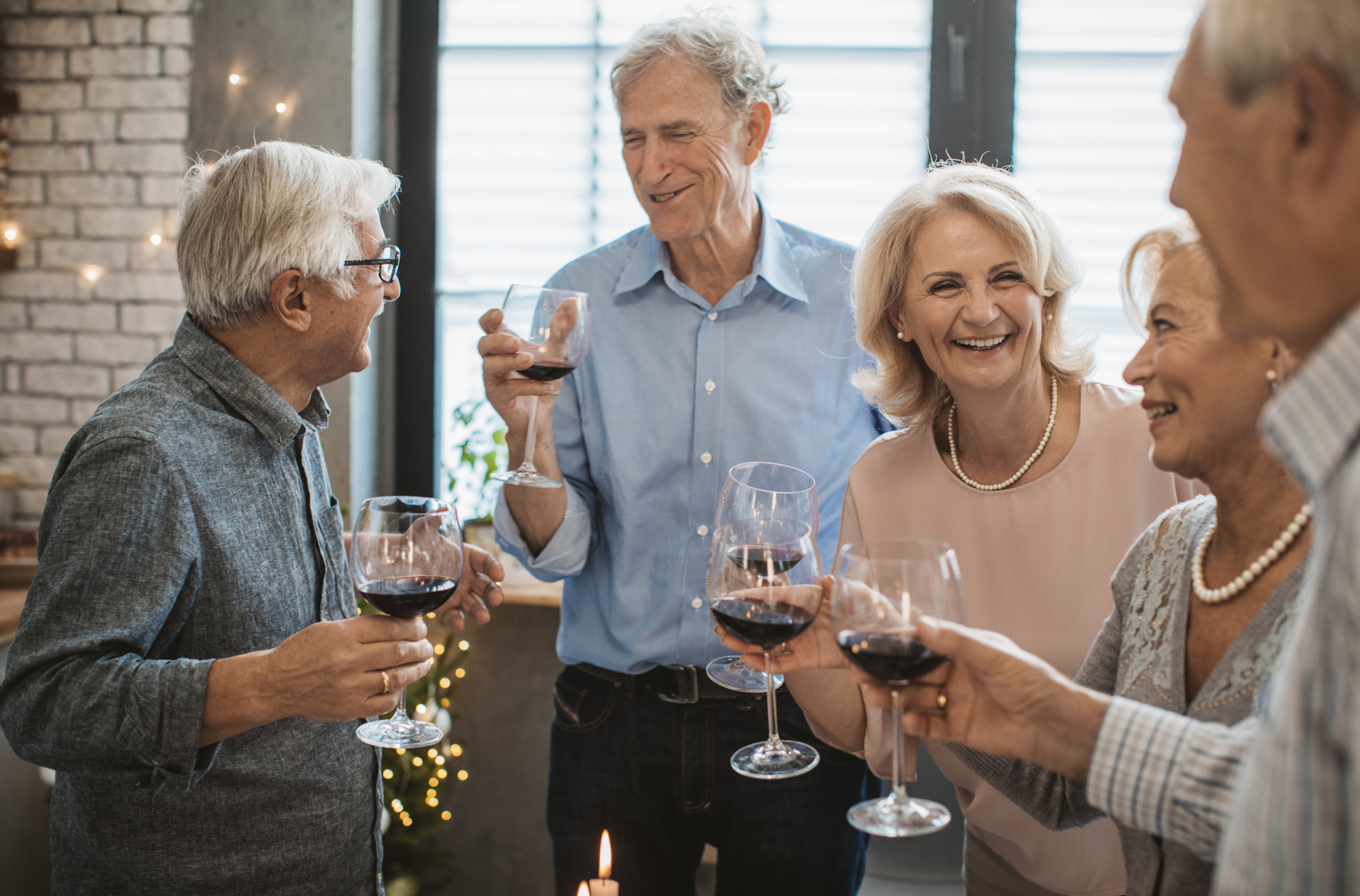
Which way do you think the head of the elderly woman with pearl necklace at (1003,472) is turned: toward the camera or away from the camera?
toward the camera

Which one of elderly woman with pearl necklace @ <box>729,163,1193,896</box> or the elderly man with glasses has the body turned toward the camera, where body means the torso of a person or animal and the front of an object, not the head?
the elderly woman with pearl necklace

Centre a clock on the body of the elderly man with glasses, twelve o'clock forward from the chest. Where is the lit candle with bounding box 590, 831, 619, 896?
The lit candle is roughly at 2 o'clock from the elderly man with glasses.

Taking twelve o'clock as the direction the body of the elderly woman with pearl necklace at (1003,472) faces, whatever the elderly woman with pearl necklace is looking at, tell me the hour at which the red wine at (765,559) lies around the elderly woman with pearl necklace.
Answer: The red wine is roughly at 1 o'clock from the elderly woman with pearl necklace.

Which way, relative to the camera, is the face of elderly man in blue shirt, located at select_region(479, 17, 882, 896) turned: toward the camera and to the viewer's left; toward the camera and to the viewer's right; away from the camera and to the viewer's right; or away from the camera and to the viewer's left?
toward the camera and to the viewer's left

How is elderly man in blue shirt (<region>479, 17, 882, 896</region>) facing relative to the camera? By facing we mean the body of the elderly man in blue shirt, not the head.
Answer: toward the camera

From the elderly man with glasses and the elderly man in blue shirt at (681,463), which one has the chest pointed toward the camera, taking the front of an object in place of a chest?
the elderly man in blue shirt

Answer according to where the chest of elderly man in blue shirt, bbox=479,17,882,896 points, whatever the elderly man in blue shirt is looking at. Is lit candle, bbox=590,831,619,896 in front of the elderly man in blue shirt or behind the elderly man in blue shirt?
in front

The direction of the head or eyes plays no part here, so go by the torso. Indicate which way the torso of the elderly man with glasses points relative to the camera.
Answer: to the viewer's right

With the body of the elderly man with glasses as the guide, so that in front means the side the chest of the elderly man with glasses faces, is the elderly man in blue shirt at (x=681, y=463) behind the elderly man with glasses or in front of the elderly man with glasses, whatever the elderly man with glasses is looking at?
in front

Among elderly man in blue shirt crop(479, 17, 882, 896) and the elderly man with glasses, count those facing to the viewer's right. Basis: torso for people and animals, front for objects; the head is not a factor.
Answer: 1

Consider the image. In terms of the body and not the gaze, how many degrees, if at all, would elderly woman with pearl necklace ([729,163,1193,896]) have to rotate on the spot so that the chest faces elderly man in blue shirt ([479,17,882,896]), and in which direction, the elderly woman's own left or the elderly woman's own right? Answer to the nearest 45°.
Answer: approximately 90° to the elderly woman's own right

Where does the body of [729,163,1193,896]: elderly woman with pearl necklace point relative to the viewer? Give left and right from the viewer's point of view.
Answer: facing the viewer

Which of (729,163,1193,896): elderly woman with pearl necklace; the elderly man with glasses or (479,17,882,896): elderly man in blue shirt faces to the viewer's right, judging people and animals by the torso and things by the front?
the elderly man with glasses

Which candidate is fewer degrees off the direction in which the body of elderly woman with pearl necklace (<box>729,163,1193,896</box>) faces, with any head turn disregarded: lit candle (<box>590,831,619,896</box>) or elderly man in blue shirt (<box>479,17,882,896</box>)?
the lit candle

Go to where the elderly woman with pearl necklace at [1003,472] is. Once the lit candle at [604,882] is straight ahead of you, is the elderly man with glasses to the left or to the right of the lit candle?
right

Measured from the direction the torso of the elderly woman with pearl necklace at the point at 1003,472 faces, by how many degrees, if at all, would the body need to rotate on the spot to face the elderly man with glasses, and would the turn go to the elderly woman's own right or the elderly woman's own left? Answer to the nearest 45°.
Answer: approximately 45° to the elderly woman's own right

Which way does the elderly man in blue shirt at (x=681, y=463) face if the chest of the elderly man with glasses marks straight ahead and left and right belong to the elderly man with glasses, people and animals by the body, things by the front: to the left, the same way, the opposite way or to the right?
to the right
